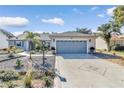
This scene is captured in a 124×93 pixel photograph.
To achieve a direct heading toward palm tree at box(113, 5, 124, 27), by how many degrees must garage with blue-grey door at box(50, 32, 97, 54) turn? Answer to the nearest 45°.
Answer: approximately 45° to its left

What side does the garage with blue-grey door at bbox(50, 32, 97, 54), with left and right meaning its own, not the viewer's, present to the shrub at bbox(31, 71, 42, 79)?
front

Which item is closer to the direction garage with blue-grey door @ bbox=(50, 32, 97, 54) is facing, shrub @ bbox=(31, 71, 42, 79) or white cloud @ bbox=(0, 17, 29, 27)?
the shrub

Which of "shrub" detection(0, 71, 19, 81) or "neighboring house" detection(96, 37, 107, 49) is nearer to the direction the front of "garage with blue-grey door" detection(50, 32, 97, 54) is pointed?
the shrub

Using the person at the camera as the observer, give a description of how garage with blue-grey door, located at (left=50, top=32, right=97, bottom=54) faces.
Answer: facing the viewer

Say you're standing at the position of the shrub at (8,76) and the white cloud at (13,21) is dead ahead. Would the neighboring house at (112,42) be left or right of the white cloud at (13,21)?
right

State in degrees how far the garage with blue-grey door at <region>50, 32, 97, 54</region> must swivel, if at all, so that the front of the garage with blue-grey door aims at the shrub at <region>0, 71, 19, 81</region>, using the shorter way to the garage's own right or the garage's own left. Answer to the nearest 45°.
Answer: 0° — it already faces it
